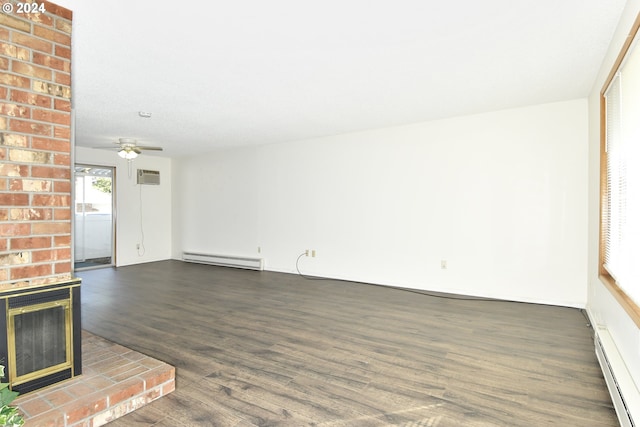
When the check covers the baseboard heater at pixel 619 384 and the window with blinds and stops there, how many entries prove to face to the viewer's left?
2

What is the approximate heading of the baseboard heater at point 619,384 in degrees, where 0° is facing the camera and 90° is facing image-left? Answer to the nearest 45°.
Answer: approximately 90°

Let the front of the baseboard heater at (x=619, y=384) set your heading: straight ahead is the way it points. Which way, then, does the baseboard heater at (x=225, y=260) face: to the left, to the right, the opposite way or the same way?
to the left

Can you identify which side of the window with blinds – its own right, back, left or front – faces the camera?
left

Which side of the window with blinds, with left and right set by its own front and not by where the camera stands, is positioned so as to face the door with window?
front

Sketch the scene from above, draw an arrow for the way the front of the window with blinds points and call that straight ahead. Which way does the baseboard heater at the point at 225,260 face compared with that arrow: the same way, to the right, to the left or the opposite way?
to the left

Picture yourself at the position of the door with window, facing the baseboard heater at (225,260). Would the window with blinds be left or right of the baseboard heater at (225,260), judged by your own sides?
right

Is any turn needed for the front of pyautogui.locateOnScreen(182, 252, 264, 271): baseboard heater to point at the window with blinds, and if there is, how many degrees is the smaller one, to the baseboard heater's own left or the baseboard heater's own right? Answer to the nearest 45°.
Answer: approximately 90° to the baseboard heater's own left

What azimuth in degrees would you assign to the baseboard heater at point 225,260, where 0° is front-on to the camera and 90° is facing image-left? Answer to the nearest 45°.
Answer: approximately 45°

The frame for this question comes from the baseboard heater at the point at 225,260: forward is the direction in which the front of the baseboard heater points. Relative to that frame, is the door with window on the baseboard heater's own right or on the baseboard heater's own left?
on the baseboard heater's own right
